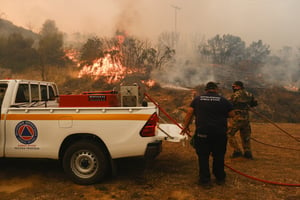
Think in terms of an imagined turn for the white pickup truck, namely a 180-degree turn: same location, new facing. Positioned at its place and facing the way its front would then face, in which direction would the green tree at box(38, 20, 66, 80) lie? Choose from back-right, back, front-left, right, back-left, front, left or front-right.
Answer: left

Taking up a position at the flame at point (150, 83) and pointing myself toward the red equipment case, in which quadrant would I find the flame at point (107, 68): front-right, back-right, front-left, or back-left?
back-right

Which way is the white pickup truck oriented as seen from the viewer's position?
to the viewer's left

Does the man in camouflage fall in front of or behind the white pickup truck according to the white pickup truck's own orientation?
behind

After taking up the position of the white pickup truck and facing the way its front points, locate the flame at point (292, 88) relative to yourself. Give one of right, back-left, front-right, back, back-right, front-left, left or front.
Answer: back-right

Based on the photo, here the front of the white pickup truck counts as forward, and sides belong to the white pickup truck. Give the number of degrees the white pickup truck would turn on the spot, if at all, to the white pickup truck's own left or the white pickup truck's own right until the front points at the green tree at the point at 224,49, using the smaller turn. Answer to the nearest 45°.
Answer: approximately 135° to the white pickup truck's own right

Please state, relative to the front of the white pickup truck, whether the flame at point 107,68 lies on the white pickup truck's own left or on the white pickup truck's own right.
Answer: on the white pickup truck's own right

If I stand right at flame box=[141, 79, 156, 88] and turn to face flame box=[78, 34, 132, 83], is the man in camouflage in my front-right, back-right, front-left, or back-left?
back-left
